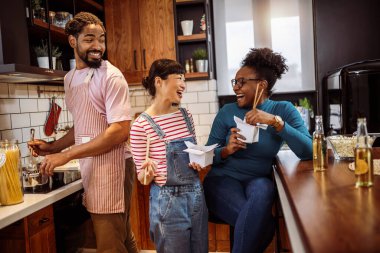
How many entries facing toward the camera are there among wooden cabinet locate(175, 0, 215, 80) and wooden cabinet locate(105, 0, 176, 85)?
2

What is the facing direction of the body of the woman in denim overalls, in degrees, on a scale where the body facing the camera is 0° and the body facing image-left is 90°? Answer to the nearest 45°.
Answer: approximately 315°

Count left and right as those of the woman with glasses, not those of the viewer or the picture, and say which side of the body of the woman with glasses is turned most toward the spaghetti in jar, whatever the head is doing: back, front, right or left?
front

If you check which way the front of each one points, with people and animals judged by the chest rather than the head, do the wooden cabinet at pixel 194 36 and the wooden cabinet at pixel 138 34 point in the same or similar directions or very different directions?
same or similar directions

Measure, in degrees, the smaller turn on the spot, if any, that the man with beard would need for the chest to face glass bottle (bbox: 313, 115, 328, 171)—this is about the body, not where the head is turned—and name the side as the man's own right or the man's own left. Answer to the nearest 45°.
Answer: approximately 90° to the man's own left

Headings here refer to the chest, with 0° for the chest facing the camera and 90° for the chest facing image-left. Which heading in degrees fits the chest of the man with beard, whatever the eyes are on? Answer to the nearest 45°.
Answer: approximately 45°

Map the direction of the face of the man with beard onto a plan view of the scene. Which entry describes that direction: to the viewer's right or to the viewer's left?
to the viewer's right

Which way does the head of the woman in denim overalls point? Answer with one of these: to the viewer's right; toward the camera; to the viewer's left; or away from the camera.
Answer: to the viewer's right

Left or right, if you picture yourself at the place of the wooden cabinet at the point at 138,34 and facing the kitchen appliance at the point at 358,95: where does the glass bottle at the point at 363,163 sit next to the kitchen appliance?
right

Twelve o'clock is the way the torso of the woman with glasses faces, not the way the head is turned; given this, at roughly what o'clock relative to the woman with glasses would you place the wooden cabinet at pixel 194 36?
The wooden cabinet is roughly at 4 o'clock from the woman with glasses.

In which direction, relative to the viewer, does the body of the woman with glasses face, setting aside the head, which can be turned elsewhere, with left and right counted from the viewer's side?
facing the viewer and to the left of the viewer

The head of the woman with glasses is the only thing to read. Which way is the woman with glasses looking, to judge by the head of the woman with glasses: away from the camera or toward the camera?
toward the camera

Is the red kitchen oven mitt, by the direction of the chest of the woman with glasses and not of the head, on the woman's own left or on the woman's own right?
on the woman's own right

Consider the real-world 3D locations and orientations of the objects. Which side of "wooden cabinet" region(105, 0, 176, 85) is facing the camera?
front

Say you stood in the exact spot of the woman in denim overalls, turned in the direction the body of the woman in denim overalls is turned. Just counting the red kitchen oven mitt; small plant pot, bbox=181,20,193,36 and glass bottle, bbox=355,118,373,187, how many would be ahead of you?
1

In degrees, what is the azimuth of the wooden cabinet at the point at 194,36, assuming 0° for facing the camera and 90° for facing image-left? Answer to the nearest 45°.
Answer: approximately 0°
